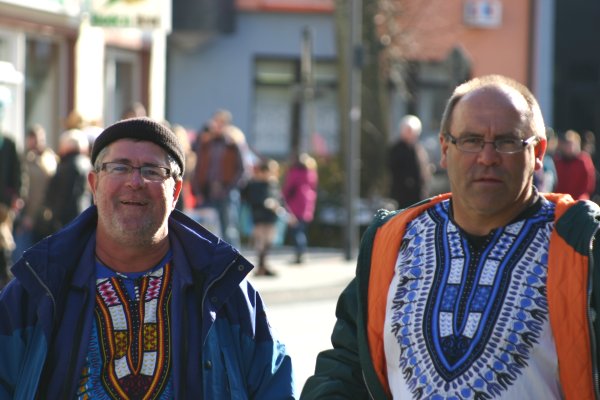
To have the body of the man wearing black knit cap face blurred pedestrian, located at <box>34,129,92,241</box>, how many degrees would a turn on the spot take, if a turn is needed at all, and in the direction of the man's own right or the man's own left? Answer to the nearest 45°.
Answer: approximately 180°

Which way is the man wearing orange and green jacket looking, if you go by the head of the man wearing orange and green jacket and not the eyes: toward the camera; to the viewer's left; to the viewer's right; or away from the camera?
toward the camera

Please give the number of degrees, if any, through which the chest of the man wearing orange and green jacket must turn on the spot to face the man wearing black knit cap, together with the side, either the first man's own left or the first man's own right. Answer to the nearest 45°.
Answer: approximately 90° to the first man's own right

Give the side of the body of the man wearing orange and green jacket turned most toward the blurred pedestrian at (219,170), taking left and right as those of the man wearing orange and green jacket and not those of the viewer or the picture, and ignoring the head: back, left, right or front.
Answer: back

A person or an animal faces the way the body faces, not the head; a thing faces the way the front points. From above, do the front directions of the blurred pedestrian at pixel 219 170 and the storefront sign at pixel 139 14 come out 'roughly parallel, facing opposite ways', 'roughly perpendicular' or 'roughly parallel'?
roughly parallel

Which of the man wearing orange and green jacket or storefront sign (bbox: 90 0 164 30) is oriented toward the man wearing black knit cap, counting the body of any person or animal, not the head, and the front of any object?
the storefront sign

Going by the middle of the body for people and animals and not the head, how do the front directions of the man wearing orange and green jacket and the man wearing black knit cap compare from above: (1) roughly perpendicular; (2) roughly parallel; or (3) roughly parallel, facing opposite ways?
roughly parallel

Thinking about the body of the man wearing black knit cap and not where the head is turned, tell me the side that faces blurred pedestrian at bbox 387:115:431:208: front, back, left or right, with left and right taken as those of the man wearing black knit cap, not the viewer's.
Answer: back

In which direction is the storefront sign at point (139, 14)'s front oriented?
toward the camera

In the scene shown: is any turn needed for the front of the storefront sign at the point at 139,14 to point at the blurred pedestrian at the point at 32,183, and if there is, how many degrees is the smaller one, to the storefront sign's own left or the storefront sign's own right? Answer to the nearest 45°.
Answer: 0° — it already faces them

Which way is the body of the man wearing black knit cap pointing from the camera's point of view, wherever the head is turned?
toward the camera

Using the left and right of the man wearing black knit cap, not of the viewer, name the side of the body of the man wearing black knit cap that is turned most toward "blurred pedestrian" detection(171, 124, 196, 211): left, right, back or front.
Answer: back

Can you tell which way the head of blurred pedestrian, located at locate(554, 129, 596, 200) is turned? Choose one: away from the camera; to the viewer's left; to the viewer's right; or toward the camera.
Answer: toward the camera
